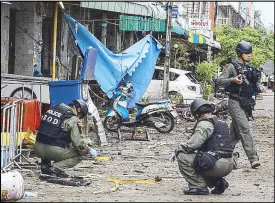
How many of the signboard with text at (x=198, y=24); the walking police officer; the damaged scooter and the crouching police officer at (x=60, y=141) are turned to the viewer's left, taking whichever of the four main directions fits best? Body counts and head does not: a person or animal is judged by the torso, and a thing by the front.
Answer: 1

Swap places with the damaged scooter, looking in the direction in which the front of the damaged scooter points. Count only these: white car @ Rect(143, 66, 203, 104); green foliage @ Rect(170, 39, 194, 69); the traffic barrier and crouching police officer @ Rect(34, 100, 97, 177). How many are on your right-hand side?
2

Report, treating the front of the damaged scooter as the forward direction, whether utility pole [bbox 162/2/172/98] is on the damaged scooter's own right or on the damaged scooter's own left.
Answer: on the damaged scooter's own right

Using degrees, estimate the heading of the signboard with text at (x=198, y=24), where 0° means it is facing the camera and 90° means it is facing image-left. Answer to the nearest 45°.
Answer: approximately 0°

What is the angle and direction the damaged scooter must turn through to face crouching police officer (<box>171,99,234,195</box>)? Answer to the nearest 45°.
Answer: approximately 90° to its left

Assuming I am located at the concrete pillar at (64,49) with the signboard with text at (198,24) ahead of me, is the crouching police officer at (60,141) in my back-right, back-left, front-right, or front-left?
back-right

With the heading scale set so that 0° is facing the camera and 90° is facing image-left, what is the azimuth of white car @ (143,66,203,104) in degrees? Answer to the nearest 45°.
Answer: approximately 135°

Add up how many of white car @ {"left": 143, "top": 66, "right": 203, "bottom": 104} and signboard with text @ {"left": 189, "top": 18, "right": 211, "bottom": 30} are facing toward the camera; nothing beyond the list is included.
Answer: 1

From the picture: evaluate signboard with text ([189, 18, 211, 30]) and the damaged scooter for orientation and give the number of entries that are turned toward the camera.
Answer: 1
